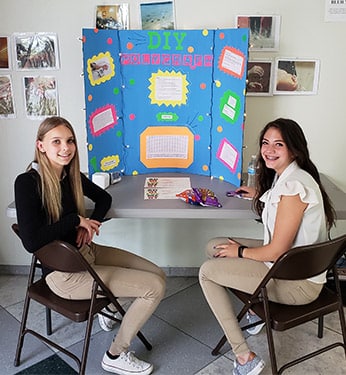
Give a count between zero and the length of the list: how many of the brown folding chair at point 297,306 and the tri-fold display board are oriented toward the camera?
1

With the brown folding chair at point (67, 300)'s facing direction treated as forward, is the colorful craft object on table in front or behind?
in front

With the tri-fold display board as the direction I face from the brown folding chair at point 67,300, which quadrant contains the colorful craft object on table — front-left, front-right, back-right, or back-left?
front-right

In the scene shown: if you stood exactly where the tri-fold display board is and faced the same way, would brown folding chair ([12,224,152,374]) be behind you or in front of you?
in front

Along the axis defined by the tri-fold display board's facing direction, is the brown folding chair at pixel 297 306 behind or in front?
in front

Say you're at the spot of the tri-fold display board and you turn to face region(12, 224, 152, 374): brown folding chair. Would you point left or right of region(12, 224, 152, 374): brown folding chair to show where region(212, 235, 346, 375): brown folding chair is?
left

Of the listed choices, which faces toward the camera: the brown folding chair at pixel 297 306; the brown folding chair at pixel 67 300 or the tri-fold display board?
the tri-fold display board

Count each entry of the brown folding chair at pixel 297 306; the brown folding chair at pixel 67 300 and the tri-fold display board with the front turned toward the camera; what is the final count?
1

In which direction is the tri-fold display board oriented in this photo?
toward the camera
